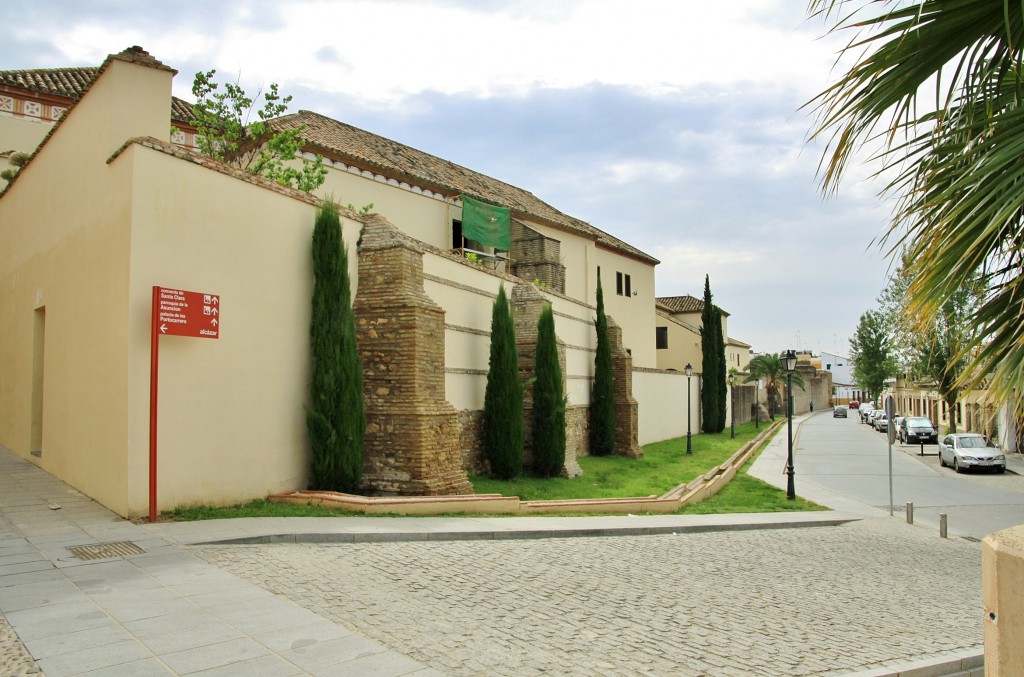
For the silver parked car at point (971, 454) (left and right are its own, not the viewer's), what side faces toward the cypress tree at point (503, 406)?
right

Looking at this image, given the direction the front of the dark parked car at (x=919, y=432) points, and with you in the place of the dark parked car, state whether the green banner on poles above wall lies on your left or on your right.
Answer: on your right

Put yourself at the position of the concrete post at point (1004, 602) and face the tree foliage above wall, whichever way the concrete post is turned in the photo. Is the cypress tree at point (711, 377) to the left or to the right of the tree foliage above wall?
right

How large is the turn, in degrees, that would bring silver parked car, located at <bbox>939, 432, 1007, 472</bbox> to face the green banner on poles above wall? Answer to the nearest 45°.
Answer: approximately 90° to its right

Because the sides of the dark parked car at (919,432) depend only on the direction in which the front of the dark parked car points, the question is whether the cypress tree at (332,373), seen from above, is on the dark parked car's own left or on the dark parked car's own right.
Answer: on the dark parked car's own right

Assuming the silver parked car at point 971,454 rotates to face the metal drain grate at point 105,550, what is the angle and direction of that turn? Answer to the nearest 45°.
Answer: approximately 45° to its right

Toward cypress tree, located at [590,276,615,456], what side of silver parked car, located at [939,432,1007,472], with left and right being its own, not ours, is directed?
right

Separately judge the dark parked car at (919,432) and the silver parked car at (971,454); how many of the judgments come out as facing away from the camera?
0

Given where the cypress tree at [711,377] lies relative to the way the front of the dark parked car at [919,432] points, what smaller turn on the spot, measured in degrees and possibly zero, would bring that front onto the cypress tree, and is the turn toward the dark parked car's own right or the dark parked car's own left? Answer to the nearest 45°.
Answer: approximately 135° to the dark parked car's own right

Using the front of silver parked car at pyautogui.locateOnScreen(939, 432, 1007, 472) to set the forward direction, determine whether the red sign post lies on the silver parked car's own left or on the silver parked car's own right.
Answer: on the silver parked car's own right
